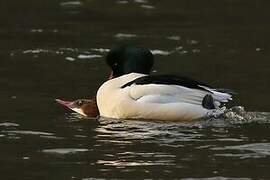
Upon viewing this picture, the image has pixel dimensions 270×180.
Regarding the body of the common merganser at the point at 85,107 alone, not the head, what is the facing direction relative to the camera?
to the viewer's left

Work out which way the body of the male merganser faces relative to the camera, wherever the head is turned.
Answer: to the viewer's left
